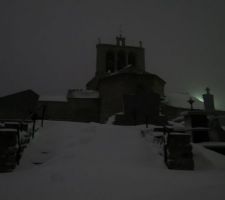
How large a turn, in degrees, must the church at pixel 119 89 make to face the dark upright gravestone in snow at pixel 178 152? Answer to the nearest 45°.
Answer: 0° — it already faces it

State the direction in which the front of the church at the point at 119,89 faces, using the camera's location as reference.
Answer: facing the viewer
